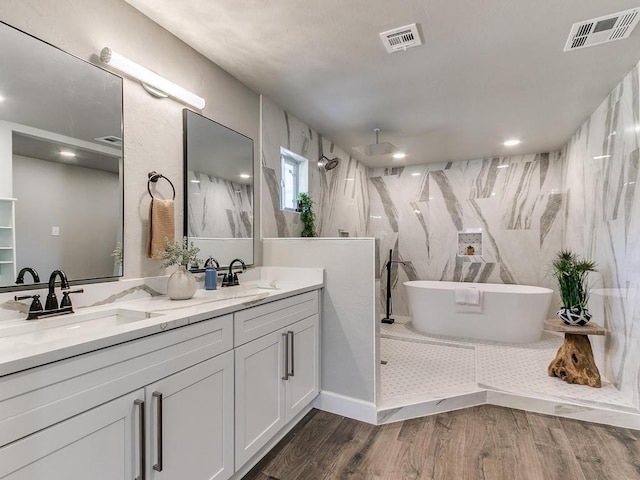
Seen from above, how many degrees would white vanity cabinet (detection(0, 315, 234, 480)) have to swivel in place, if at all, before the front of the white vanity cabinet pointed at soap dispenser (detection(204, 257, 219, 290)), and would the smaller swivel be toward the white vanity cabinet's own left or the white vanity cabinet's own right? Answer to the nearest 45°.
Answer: approximately 90° to the white vanity cabinet's own left

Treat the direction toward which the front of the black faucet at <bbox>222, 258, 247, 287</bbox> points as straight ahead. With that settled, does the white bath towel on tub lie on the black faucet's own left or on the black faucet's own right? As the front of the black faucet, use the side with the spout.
on the black faucet's own left

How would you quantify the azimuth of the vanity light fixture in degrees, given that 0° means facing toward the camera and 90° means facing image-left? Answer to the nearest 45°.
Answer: approximately 315°

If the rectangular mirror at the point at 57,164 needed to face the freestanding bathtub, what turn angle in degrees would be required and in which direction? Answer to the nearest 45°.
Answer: approximately 45° to its left

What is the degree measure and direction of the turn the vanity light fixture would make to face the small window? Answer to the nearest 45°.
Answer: approximately 90° to its left
